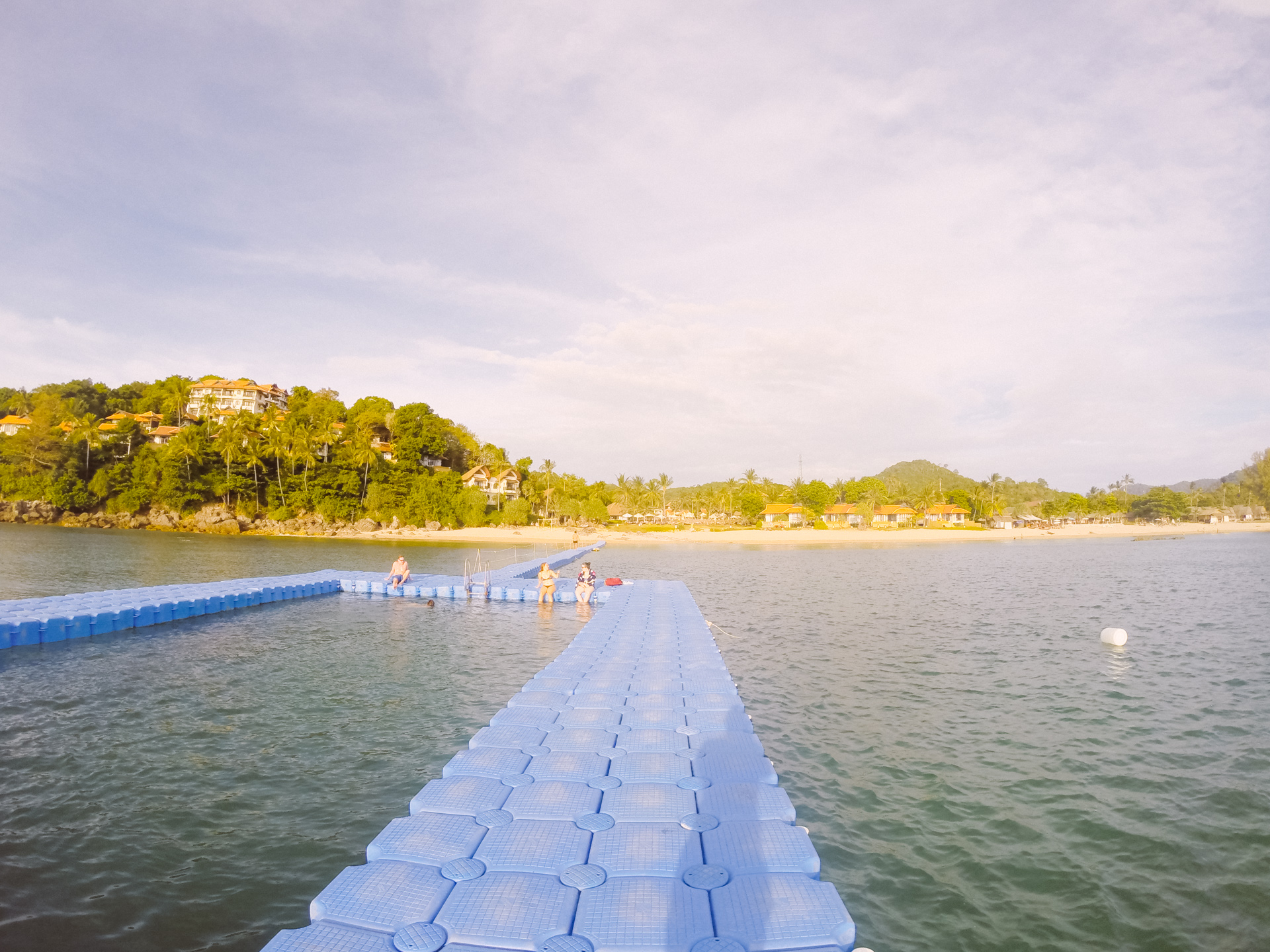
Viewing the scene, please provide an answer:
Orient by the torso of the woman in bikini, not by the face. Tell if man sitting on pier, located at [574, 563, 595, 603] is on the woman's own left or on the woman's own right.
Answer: on the woman's own left

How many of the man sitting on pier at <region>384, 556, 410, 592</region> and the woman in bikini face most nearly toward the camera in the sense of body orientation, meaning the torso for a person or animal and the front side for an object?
2

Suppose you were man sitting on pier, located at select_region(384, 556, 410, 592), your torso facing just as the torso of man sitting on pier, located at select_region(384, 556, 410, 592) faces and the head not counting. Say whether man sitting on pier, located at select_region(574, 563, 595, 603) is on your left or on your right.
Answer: on your left

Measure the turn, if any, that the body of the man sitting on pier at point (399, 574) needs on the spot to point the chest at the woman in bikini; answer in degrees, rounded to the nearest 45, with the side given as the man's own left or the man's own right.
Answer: approximately 45° to the man's own left

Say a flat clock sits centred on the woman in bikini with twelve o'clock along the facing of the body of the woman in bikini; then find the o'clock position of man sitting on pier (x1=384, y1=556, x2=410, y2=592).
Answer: The man sitting on pier is roughly at 4 o'clock from the woman in bikini.

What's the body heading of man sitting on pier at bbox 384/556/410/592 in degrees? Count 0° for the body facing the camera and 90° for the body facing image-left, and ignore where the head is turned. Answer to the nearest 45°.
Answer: approximately 0°

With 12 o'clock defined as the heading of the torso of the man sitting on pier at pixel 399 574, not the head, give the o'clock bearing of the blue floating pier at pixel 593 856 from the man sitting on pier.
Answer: The blue floating pier is roughly at 12 o'clock from the man sitting on pier.
